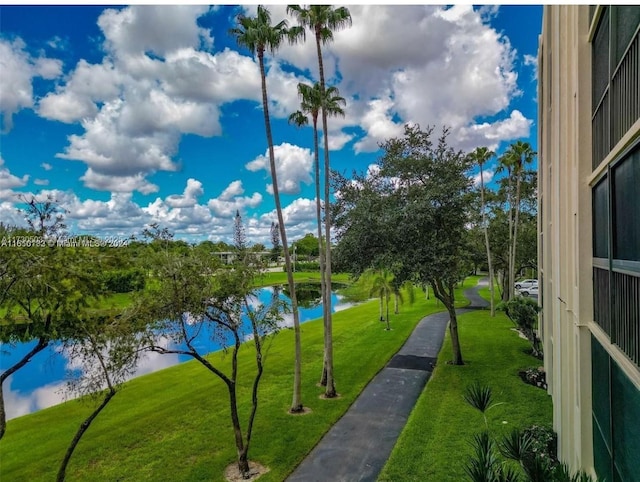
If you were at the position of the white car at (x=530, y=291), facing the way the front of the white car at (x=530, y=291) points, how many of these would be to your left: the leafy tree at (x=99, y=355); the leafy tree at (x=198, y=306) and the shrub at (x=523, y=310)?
3

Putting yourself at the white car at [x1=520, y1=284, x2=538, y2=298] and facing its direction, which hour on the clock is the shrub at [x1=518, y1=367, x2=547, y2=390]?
The shrub is roughly at 9 o'clock from the white car.

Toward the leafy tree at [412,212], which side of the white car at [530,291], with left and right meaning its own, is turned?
left

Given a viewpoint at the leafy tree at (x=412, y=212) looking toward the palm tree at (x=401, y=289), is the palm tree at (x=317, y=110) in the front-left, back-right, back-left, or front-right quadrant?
back-left

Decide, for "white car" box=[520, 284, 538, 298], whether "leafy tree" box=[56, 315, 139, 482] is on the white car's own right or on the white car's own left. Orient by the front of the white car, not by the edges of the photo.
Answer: on the white car's own left

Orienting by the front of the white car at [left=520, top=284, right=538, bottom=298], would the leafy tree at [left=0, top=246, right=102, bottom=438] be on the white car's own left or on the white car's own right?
on the white car's own left

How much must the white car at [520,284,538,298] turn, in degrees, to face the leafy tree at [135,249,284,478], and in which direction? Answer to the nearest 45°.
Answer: approximately 90° to its left

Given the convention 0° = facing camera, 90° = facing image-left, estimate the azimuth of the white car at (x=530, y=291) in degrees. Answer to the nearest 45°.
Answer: approximately 90°

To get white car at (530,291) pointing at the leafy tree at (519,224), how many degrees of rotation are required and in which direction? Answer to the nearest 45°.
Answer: approximately 90° to its left
